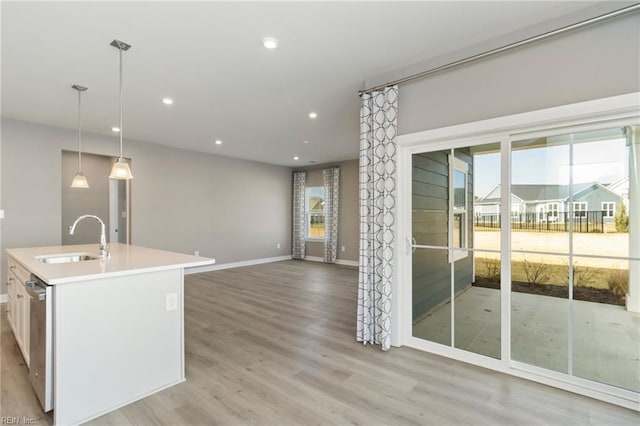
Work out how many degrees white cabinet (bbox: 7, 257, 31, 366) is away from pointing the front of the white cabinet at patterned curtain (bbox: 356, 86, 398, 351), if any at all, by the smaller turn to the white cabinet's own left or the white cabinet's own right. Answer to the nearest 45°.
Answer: approximately 135° to the white cabinet's own left

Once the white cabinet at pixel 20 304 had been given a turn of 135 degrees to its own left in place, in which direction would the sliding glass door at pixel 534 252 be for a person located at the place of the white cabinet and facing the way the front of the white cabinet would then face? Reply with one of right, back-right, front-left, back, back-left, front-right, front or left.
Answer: front

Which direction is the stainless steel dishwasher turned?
to the viewer's left

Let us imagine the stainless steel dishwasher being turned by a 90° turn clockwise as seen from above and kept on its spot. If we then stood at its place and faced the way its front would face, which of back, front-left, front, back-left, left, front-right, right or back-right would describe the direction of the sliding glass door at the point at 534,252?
back-right

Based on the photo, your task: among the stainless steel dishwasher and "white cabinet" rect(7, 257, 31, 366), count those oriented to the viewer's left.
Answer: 2

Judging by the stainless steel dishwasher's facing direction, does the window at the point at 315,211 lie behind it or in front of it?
behind

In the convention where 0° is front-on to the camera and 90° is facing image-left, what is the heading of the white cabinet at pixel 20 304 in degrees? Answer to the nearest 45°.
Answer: approximately 90°
